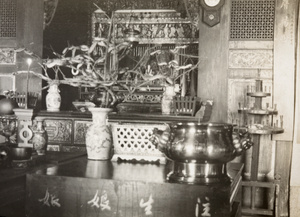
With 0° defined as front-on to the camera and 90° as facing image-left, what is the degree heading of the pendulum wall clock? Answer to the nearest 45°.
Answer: approximately 0°

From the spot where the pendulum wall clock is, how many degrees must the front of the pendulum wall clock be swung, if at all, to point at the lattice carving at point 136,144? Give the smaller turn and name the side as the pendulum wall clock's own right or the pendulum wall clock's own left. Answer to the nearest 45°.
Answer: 0° — it already faces it

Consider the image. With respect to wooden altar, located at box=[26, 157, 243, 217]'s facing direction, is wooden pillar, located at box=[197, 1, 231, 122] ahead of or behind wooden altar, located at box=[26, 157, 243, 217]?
behind

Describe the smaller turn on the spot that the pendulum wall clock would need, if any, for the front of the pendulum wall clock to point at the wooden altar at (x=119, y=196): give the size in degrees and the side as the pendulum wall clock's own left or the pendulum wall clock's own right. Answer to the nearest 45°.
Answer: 0° — it already faces it

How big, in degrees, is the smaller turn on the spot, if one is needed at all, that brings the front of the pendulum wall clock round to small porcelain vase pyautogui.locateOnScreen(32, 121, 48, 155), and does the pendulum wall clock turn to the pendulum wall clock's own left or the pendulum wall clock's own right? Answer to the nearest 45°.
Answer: approximately 45° to the pendulum wall clock's own right

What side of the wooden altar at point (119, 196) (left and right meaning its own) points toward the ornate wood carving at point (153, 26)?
back

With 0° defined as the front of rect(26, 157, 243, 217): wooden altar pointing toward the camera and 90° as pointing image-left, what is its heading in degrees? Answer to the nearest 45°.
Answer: approximately 0°

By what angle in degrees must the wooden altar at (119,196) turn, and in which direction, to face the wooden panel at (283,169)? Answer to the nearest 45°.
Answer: approximately 135° to its left
